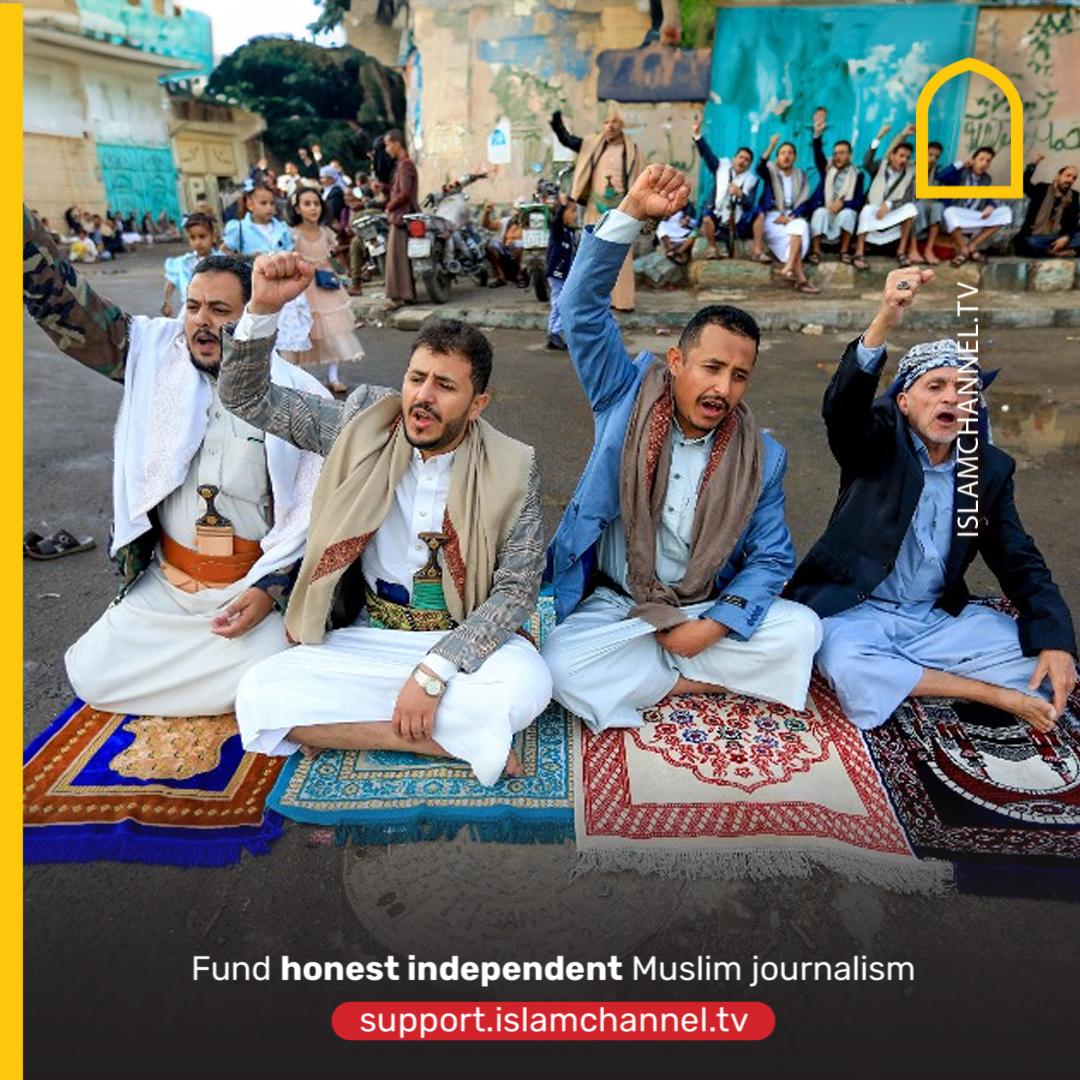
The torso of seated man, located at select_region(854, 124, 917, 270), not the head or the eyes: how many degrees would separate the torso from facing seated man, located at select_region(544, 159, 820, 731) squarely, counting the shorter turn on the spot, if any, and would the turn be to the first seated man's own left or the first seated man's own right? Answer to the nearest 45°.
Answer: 0° — they already face them

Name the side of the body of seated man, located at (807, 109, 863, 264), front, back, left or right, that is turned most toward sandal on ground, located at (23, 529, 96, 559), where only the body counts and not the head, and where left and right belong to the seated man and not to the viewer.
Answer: front

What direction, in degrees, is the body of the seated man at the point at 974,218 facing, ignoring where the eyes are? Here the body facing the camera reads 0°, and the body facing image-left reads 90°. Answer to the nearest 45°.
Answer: approximately 0°

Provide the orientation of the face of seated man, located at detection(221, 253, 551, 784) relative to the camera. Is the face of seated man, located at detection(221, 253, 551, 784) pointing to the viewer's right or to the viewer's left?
to the viewer's left

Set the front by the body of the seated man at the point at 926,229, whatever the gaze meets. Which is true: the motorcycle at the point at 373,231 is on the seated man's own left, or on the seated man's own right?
on the seated man's own right

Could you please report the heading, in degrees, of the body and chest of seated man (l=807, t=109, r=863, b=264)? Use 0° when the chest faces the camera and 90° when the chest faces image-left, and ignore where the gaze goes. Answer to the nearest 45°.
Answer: approximately 0°
